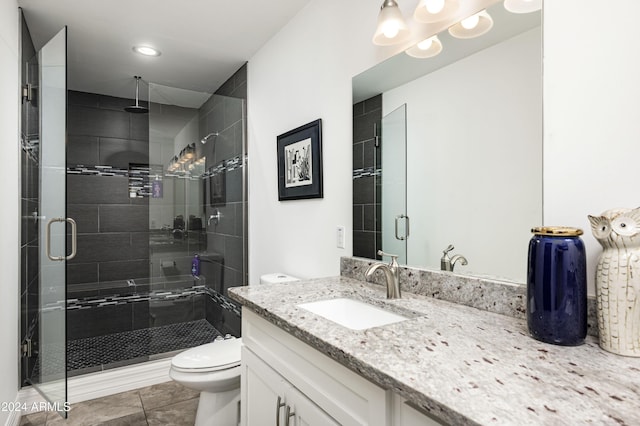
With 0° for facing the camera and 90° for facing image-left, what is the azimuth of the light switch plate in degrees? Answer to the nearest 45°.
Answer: approximately 45°

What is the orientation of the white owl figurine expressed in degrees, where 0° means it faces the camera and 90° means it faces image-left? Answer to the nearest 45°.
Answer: approximately 45°

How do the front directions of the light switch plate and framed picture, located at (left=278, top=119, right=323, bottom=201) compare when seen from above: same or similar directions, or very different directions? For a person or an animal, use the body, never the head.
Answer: same or similar directions

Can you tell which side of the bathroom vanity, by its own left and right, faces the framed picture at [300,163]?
right

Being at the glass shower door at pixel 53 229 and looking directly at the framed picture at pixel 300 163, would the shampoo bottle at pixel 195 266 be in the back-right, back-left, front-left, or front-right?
front-left

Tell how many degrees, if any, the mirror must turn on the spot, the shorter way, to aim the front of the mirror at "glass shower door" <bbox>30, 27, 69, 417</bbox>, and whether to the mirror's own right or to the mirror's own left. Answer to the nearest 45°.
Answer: approximately 45° to the mirror's own right

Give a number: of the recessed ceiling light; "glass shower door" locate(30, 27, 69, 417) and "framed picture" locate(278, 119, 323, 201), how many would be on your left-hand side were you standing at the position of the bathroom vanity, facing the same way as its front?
0

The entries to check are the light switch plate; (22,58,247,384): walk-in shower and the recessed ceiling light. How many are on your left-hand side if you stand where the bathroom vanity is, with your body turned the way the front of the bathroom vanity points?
0

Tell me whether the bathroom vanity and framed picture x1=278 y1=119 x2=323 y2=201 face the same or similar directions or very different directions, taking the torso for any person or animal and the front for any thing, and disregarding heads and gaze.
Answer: same or similar directions

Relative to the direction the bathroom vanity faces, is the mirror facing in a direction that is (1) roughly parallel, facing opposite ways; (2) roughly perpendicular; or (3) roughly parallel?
roughly parallel

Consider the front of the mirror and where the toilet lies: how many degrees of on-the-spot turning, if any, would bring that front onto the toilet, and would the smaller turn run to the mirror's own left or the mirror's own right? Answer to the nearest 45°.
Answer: approximately 45° to the mirror's own right

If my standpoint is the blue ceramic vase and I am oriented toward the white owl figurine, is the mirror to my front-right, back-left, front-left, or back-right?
back-left

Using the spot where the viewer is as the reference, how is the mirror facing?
facing the viewer and to the left of the viewer
